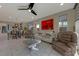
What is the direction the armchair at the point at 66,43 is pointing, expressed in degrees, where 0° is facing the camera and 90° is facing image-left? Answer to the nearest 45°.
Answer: approximately 45°
